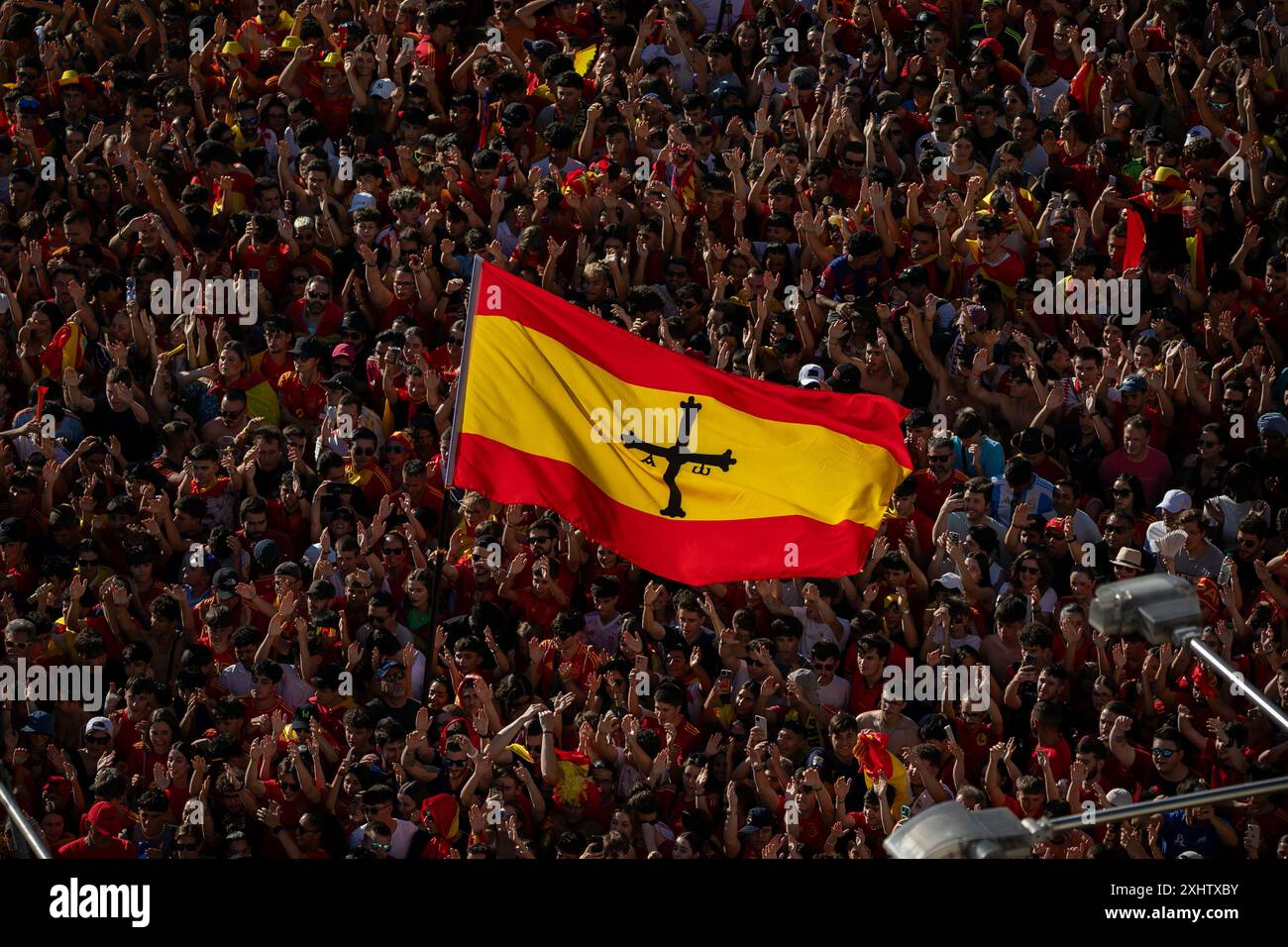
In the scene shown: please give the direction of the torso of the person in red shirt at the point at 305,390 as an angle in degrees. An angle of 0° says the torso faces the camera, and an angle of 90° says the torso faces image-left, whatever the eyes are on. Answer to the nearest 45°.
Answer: approximately 45°

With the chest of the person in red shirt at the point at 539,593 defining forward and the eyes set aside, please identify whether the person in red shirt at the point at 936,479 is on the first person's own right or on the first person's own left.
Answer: on the first person's own left

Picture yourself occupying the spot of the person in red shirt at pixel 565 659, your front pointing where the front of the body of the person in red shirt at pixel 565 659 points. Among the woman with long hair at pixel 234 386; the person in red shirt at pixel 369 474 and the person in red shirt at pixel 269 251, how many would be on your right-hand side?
3

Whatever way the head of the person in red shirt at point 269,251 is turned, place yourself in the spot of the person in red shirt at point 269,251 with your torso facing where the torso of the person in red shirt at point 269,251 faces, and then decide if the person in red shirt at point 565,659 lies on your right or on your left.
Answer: on your left

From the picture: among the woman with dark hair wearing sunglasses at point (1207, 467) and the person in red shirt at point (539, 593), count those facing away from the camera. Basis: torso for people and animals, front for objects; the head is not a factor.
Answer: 0

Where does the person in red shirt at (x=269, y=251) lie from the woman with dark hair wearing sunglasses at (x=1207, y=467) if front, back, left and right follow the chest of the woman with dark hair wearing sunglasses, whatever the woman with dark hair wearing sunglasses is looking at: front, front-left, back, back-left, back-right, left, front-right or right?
front-right

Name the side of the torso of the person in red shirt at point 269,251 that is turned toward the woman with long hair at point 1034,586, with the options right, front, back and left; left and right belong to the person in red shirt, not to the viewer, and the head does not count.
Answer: left
